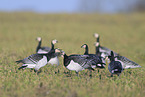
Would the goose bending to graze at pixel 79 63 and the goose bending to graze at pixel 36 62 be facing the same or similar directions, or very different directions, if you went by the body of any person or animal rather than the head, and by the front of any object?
very different directions

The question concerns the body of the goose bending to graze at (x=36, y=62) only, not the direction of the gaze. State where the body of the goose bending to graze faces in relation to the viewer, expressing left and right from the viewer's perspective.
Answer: facing to the right of the viewer

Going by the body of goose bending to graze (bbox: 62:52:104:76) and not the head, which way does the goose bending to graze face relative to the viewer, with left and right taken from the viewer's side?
facing to the left of the viewer
